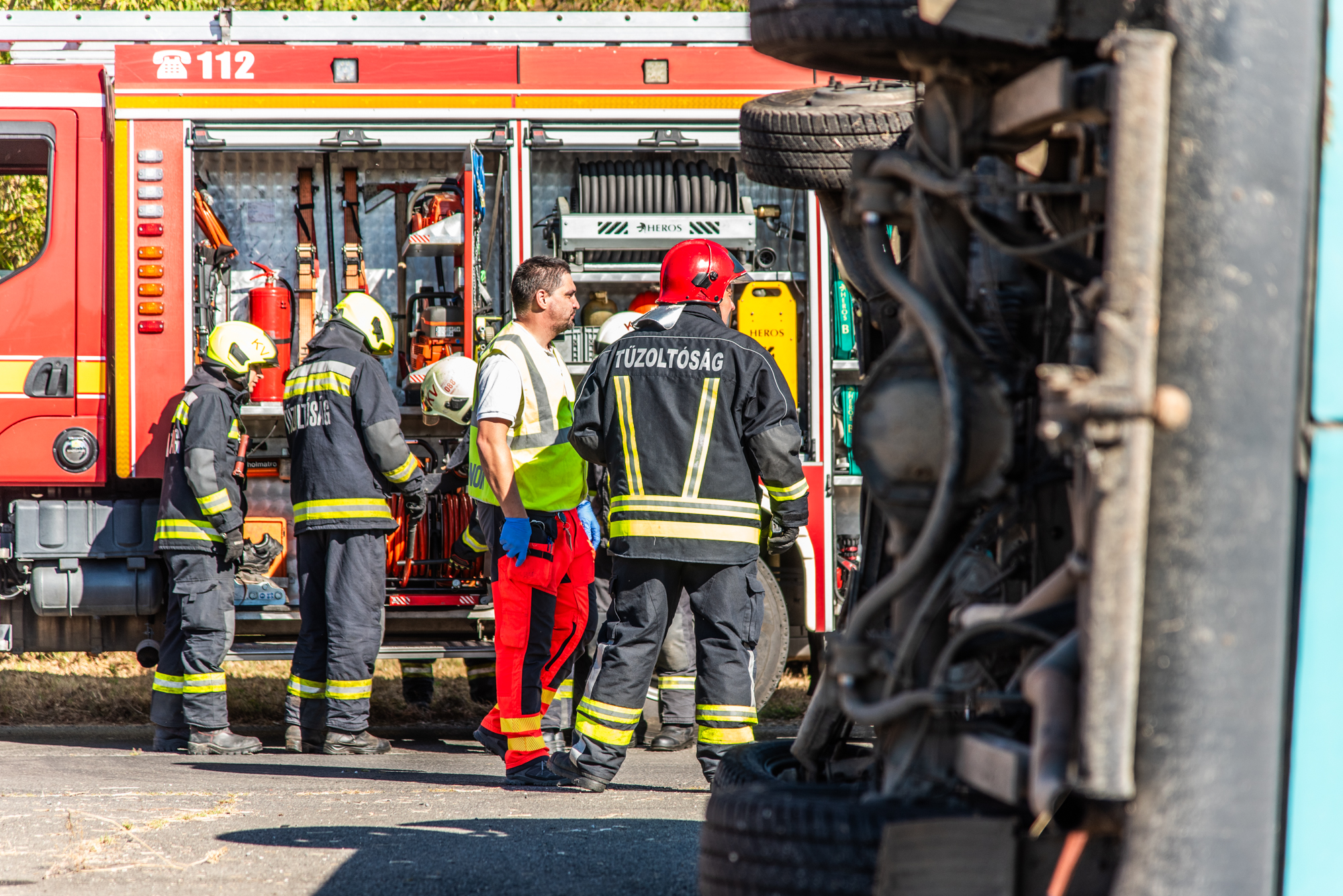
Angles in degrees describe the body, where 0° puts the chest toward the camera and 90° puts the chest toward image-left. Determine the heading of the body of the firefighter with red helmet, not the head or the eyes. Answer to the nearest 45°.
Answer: approximately 180°

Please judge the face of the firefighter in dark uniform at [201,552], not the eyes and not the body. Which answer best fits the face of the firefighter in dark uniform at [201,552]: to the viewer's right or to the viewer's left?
to the viewer's right

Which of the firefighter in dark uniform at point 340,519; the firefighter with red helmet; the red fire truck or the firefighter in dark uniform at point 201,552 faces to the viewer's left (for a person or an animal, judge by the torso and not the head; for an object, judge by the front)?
the red fire truck

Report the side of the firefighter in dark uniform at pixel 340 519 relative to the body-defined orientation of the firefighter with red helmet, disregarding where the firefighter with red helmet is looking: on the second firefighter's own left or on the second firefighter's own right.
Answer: on the second firefighter's own left

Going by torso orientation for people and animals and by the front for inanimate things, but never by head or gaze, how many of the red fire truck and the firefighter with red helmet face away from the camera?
1

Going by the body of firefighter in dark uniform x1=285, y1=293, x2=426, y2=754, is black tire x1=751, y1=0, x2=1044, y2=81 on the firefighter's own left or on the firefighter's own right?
on the firefighter's own right

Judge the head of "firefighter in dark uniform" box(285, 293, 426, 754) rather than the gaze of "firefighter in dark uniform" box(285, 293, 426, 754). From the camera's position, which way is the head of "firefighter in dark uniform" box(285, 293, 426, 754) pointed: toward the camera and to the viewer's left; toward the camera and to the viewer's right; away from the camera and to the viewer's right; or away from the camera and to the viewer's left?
away from the camera and to the viewer's right

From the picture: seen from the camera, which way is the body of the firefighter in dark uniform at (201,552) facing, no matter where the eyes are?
to the viewer's right

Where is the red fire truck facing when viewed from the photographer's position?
facing to the left of the viewer

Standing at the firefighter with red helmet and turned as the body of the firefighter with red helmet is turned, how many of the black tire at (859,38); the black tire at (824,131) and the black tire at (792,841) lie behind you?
3

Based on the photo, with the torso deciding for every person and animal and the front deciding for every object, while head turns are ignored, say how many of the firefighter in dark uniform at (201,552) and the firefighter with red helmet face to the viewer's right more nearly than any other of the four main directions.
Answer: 1

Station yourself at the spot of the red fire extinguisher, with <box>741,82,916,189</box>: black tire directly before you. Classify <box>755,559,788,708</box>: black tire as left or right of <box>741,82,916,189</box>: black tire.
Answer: left

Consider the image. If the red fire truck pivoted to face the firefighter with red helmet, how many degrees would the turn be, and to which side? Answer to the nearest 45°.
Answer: approximately 135° to its left

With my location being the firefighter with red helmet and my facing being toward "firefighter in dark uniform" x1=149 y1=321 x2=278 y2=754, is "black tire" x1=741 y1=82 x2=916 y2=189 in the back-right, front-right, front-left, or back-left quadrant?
back-left
